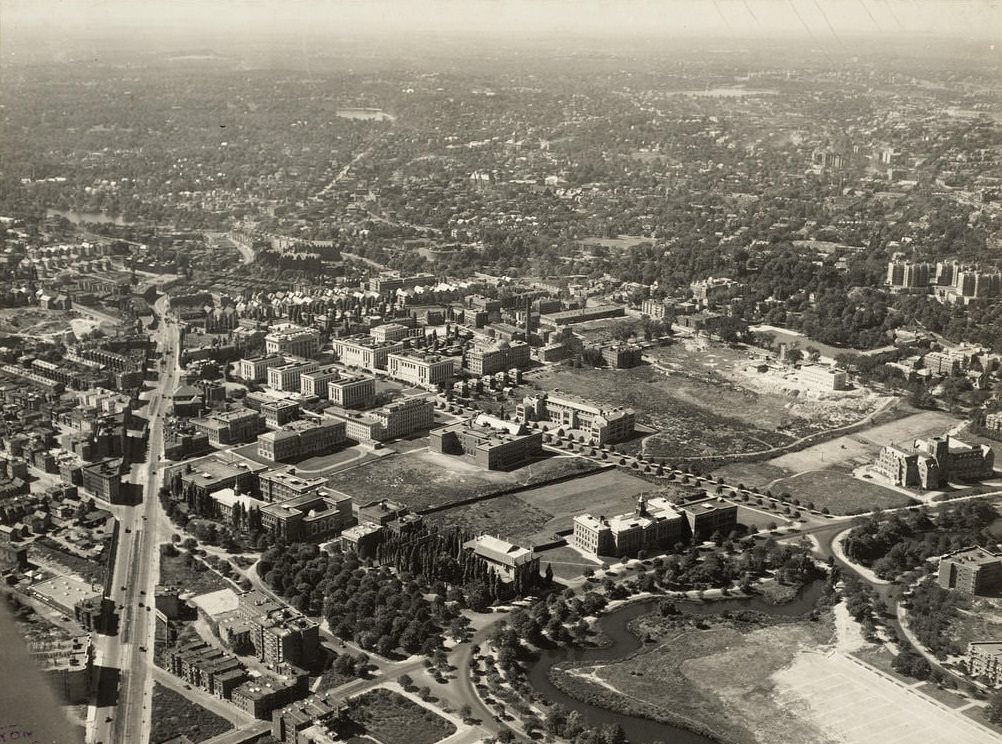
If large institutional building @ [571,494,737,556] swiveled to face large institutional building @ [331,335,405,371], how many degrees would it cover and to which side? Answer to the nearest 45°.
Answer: approximately 180°

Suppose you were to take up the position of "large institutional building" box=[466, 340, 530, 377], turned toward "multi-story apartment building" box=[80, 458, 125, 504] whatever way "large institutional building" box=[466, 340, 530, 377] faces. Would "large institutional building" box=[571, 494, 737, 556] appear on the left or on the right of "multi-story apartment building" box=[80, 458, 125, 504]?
left

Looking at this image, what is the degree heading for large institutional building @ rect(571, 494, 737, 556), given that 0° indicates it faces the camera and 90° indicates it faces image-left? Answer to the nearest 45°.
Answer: approximately 315°

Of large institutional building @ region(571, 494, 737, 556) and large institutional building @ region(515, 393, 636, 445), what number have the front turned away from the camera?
0

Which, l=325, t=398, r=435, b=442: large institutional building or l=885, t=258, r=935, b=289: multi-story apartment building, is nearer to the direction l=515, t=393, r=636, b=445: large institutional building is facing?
the large institutional building

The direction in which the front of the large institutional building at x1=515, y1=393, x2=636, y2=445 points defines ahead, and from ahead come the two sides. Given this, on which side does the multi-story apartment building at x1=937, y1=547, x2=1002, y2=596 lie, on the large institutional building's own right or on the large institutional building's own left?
on the large institutional building's own left

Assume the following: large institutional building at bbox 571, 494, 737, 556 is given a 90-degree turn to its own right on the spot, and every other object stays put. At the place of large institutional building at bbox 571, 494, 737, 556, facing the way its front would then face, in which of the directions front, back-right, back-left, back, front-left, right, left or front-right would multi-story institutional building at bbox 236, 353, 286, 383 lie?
right

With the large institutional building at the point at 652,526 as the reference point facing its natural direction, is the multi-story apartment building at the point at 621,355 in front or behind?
behind

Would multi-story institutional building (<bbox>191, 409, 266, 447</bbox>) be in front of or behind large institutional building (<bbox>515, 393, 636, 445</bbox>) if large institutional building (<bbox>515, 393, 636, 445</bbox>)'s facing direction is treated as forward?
in front

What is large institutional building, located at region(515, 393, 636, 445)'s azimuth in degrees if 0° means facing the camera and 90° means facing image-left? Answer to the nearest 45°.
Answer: approximately 45°

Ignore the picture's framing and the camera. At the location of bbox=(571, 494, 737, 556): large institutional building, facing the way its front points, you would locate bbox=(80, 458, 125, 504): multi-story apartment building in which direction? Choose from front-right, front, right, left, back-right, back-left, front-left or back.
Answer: back-right

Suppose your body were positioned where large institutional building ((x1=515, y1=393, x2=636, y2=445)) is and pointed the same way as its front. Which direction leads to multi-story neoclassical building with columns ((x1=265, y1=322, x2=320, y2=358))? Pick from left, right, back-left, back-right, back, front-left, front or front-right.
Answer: right

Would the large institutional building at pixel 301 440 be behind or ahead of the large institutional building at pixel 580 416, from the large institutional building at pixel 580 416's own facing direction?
ahead

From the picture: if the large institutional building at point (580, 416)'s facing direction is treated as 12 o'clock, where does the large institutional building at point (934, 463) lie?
the large institutional building at point (934, 463) is roughly at 8 o'clock from the large institutional building at point (580, 416).
